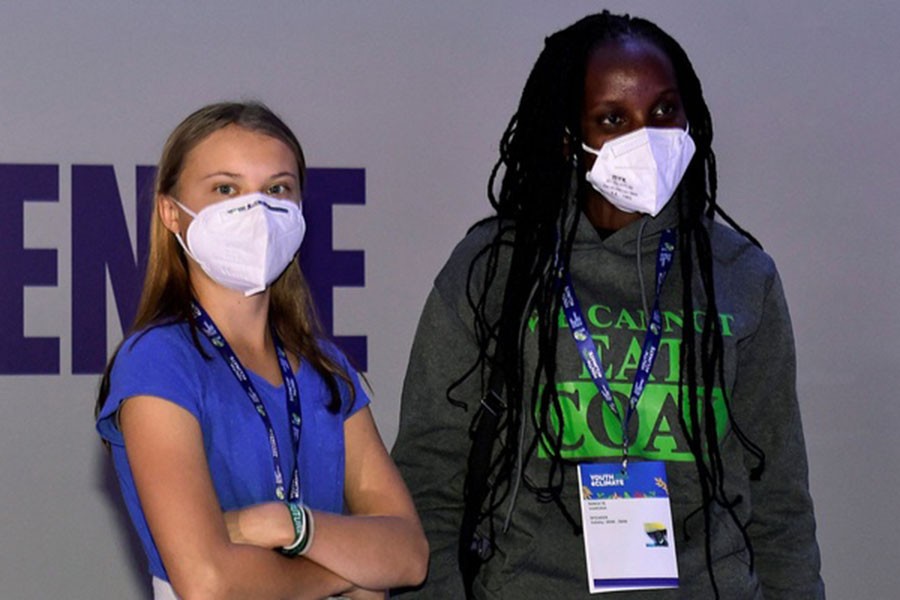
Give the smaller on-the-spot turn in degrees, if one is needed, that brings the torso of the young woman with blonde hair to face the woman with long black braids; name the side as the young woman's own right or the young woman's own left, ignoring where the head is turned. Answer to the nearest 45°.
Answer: approximately 45° to the young woman's own left

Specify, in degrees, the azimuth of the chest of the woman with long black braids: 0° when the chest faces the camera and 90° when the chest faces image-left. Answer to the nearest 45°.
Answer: approximately 0°

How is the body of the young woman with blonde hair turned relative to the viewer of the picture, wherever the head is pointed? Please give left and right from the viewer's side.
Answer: facing the viewer and to the right of the viewer

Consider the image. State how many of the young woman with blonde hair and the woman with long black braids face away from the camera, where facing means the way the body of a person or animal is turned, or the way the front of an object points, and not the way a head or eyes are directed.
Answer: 0

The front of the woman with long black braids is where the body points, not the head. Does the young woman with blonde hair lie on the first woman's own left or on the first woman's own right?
on the first woman's own right
